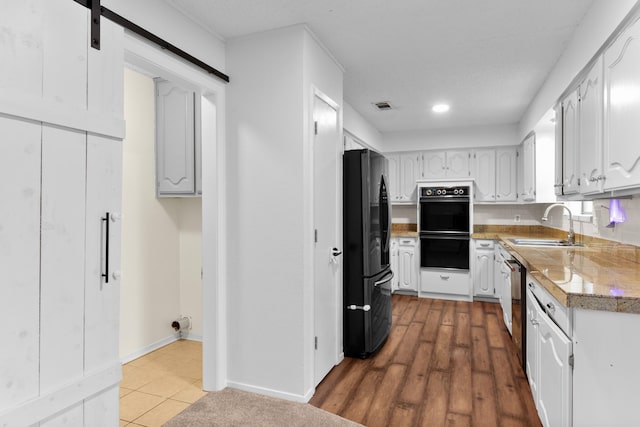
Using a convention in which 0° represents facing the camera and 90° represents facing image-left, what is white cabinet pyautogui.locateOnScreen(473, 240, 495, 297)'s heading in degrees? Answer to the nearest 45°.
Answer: approximately 0°

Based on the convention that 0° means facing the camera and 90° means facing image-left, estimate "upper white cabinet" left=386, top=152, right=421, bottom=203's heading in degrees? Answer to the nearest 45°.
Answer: approximately 0°
